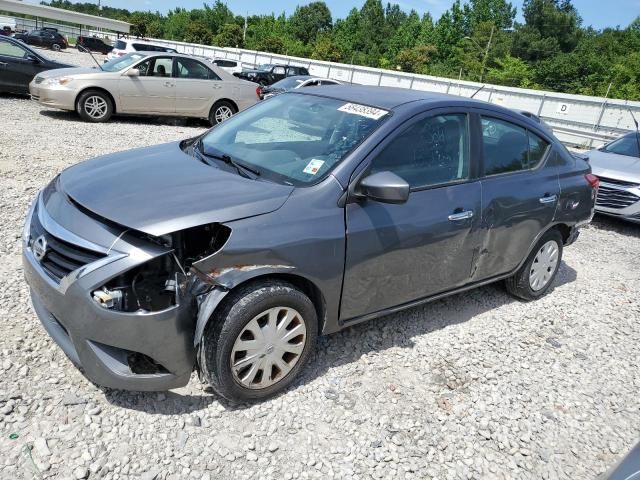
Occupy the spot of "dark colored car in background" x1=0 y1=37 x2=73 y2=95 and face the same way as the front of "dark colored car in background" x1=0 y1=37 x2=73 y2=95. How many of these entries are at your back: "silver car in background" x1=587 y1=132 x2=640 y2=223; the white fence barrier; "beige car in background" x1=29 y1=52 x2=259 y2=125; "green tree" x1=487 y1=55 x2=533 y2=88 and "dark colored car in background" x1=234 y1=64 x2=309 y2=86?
0

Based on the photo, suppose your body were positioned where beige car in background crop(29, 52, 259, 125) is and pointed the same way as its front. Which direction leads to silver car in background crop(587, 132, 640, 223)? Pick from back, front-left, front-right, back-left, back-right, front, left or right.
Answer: back-left

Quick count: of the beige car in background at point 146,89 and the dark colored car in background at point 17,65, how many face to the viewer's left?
1

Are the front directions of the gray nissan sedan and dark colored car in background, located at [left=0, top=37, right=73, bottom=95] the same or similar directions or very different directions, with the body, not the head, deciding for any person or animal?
very different directions

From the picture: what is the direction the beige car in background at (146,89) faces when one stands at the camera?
facing to the left of the viewer

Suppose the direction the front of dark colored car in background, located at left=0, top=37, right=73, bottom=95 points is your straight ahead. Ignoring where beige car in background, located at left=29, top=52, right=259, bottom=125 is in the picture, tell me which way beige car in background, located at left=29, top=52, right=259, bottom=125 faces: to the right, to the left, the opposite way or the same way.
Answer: the opposite way

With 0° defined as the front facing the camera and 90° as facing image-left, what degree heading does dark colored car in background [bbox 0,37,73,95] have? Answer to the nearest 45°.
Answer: approximately 270°

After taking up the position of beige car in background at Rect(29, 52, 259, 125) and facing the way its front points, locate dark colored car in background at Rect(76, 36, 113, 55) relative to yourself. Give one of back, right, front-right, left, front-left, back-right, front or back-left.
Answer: right

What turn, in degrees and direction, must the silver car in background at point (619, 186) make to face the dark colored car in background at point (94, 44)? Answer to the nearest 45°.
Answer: approximately 90° to its right

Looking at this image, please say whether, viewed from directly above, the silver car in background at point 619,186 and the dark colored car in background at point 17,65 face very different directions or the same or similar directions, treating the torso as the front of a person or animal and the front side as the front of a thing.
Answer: very different directions

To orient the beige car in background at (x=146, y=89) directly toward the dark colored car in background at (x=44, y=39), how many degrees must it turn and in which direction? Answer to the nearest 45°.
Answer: approximately 90° to its right

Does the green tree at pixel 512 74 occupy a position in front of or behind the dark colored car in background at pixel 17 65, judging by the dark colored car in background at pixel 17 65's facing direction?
in front

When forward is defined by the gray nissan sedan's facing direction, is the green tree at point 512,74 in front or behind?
behind

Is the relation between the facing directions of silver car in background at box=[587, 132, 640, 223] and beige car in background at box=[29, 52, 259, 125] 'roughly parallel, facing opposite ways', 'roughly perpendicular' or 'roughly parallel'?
roughly parallel

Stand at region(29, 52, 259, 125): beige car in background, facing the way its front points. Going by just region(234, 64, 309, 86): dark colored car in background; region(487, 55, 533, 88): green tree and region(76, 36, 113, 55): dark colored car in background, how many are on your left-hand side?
0

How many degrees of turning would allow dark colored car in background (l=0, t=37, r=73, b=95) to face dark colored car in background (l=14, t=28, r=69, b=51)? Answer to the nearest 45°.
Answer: approximately 90° to its left

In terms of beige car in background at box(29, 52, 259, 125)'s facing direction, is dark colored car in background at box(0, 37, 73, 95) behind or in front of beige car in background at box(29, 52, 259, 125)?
in front
